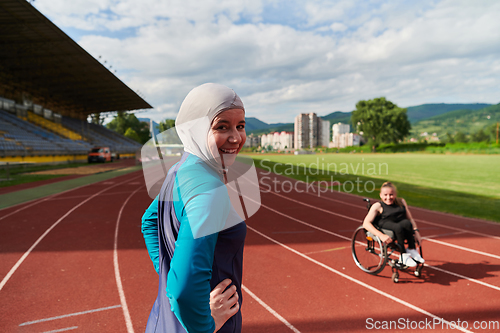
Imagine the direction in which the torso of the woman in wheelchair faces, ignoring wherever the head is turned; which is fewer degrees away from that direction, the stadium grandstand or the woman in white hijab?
the woman in white hijab

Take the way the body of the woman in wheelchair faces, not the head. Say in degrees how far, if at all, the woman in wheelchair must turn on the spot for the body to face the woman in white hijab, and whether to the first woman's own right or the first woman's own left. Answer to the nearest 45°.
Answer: approximately 45° to the first woman's own right

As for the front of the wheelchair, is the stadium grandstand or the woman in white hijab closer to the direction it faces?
the woman in white hijab

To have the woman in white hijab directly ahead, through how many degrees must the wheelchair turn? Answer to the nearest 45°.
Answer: approximately 45° to its right
